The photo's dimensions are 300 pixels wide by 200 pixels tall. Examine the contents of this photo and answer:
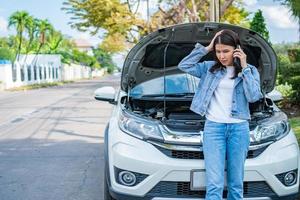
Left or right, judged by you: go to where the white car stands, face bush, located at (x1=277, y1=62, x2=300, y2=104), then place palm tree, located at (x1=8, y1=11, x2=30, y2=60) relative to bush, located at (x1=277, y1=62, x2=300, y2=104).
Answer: left

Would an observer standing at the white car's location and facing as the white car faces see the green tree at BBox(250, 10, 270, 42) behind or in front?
behind

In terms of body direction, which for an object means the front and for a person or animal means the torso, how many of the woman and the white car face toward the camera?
2

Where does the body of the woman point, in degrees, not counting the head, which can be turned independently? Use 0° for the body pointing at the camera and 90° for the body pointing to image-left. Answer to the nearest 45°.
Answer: approximately 0°

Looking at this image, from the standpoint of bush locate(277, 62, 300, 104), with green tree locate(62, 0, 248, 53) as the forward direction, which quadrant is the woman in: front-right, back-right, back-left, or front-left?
back-left

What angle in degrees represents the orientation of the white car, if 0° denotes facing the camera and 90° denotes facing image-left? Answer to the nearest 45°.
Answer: approximately 0°

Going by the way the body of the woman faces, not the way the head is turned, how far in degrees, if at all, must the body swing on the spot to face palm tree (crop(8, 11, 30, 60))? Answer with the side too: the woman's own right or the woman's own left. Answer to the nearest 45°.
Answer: approximately 135° to the woman's own right

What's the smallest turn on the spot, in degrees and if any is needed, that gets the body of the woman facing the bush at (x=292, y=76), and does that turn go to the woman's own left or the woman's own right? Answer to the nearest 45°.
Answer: approximately 180°

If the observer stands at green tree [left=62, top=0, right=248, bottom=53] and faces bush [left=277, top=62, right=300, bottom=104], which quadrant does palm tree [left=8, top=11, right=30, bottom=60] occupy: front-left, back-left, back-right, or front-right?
back-right

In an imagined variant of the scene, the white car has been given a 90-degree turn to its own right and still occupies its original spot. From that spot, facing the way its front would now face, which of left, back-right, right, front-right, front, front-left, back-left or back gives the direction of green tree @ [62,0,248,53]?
right
